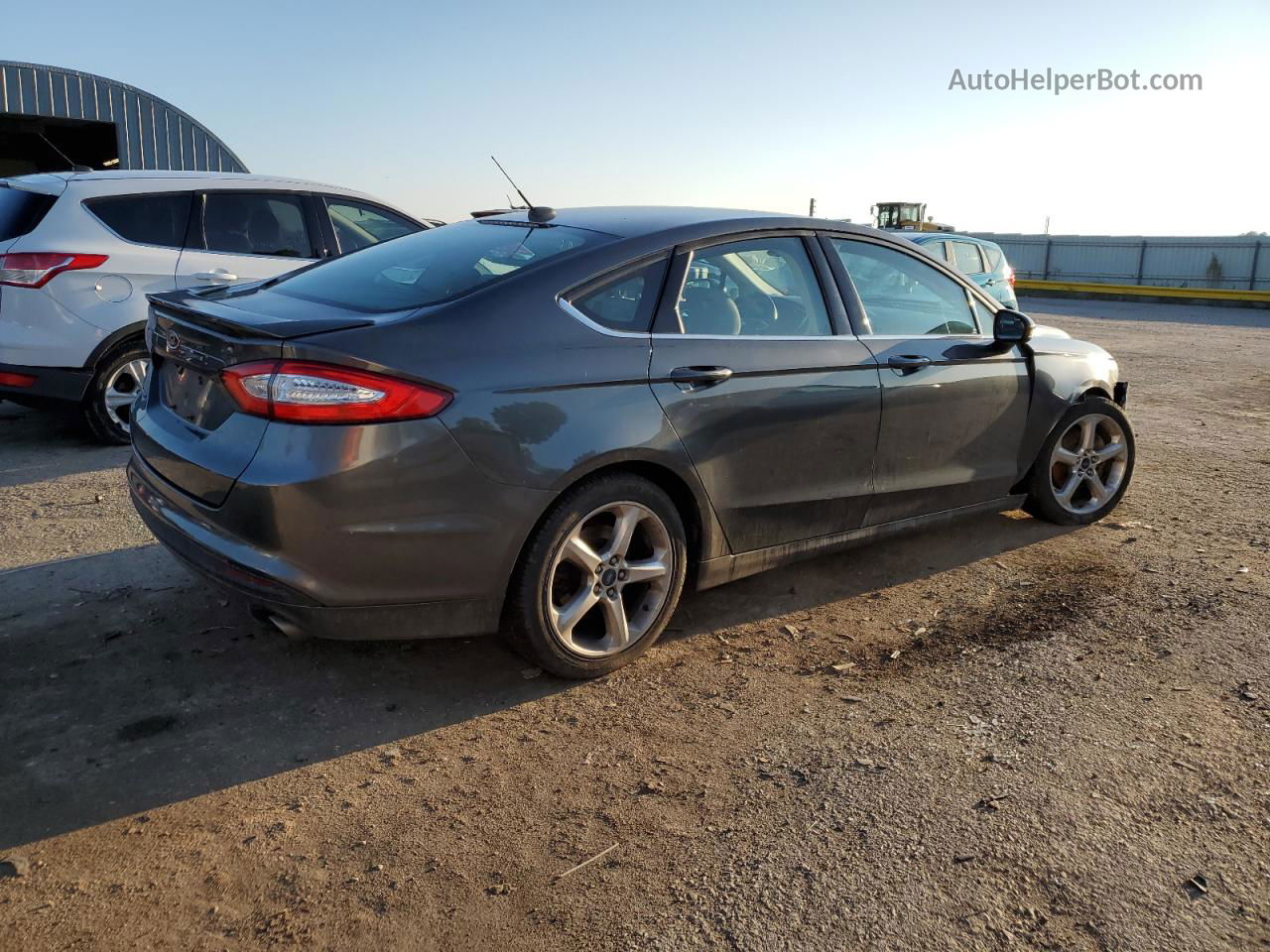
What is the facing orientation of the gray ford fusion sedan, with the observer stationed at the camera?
facing away from the viewer and to the right of the viewer

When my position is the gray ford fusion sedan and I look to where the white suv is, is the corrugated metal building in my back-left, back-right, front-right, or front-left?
front-right

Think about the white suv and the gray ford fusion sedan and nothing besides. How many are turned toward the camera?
0

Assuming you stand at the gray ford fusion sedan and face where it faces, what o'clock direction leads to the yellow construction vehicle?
The yellow construction vehicle is roughly at 11 o'clock from the gray ford fusion sedan.

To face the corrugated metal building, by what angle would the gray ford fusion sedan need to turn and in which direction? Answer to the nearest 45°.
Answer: approximately 90° to its left

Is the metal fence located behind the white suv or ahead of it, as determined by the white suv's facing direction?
ahead

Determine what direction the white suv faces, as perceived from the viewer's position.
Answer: facing away from the viewer and to the right of the viewer

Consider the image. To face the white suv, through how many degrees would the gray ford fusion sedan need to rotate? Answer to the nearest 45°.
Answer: approximately 90° to its left

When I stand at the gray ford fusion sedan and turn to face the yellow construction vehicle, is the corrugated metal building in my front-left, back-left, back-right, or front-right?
front-left

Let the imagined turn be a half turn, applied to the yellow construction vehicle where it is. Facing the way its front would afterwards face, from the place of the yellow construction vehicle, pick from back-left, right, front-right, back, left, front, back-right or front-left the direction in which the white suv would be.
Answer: left

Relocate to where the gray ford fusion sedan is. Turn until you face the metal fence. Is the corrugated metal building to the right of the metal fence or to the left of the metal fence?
left

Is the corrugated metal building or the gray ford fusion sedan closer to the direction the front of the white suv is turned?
the corrugated metal building

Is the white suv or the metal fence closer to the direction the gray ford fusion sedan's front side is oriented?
the metal fence
